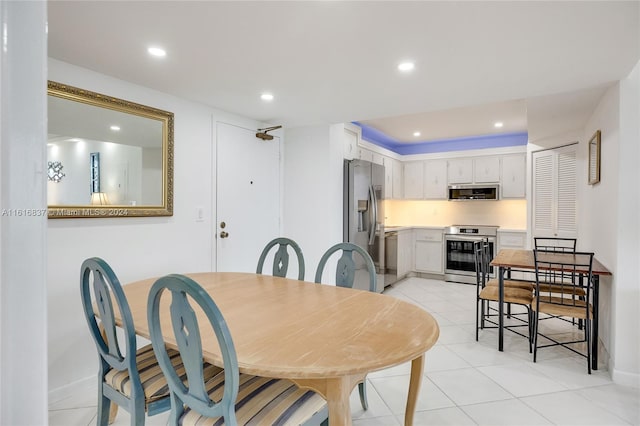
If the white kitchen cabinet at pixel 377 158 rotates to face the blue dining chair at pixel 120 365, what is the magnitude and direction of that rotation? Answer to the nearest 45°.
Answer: approximately 45° to its right

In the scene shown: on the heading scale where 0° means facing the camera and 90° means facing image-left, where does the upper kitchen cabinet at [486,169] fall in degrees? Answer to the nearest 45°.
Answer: approximately 0°

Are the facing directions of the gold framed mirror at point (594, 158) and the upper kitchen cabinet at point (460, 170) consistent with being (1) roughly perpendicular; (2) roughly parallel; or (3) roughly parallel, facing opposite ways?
roughly perpendicular

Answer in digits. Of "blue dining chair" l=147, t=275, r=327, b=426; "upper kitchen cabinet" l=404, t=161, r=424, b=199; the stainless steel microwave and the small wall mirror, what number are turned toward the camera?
2

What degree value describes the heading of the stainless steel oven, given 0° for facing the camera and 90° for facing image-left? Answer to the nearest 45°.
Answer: approximately 0°

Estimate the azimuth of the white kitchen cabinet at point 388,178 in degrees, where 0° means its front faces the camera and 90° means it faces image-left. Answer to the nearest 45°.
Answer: approximately 315°
